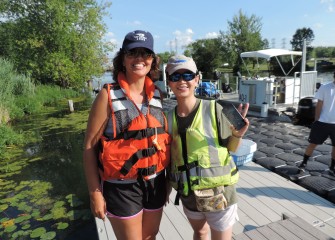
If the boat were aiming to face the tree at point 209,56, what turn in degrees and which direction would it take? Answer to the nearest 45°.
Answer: approximately 45° to its right

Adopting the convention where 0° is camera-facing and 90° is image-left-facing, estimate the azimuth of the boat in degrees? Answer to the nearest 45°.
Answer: approximately 135°

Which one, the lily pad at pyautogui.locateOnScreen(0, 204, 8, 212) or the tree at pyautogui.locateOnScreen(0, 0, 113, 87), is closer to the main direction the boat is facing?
the tree

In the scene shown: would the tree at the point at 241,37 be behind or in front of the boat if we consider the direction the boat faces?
in front

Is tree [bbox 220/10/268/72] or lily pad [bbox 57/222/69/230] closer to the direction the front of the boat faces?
the tree

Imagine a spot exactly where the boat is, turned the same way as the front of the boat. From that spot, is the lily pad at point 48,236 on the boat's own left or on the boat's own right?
on the boat's own left

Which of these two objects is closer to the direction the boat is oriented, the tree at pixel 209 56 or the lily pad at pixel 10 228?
the tree

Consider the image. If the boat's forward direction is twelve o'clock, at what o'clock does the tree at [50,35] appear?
The tree is roughly at 11 o'clock from the boat.

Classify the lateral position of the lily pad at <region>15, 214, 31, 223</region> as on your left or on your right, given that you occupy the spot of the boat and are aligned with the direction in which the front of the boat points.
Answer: on your left

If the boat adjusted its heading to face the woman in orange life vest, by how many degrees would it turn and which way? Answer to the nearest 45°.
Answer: approximately 135° to its left
